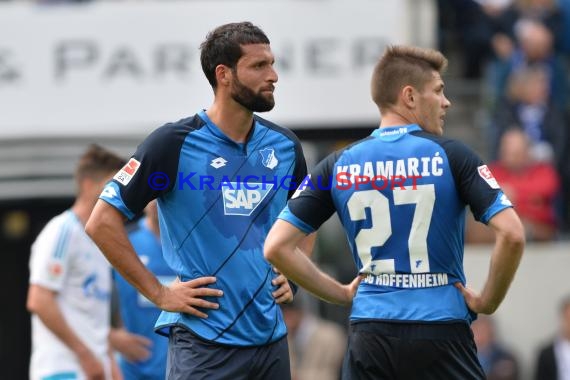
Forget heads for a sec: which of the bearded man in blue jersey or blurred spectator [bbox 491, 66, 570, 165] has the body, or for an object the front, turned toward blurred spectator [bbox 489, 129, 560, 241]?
blurred spectator [bbox 491, 66, 570, 165]

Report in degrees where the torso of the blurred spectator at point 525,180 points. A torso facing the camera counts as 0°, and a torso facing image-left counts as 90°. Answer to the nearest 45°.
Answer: approximately 0°

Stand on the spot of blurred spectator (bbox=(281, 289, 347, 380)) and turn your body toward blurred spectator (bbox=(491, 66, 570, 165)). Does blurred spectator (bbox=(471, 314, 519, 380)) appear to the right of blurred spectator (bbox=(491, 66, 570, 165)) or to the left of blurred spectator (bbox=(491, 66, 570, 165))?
right

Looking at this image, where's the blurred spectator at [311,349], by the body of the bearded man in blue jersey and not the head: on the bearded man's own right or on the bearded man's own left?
on the bearded man's own left

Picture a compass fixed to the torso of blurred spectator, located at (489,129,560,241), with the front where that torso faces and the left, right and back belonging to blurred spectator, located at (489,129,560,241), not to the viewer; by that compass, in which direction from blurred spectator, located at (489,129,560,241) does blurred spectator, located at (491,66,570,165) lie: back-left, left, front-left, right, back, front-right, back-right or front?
back
